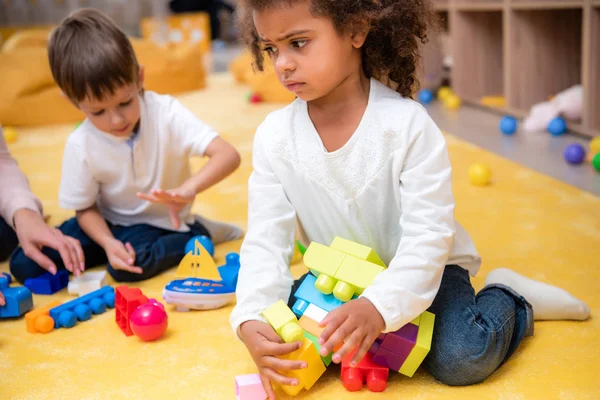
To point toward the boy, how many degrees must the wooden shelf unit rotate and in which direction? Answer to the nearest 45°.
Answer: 0° — it already faces them

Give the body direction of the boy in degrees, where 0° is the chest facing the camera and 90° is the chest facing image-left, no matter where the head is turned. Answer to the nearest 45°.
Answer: approximately 0°

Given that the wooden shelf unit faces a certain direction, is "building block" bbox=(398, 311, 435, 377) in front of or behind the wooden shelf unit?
in front

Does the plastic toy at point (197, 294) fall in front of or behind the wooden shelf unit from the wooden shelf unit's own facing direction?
in front

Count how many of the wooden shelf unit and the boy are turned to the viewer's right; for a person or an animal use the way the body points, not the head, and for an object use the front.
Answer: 0

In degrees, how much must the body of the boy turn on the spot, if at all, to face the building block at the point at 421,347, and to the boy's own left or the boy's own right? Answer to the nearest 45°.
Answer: approximately 45° to the boy's own left

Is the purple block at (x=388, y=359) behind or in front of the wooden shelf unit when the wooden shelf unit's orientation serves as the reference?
in front
